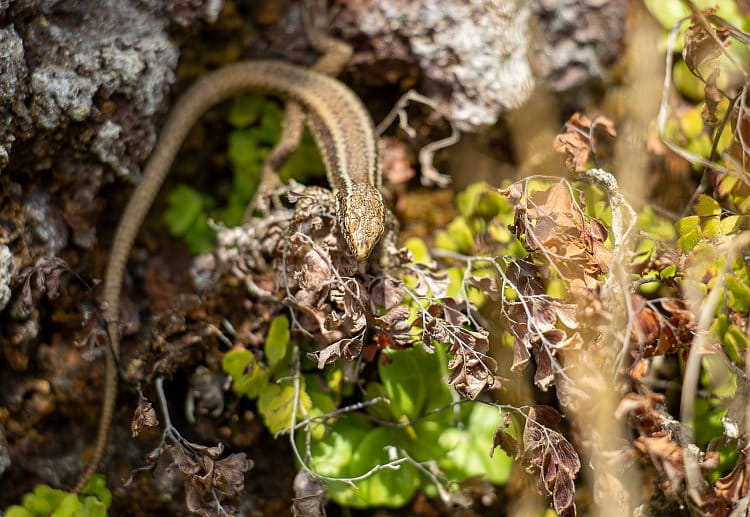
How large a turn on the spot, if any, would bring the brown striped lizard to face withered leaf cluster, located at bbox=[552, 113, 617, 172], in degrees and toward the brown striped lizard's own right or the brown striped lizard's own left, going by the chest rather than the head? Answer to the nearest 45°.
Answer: approximately 45° to the brown striped lizard's own left

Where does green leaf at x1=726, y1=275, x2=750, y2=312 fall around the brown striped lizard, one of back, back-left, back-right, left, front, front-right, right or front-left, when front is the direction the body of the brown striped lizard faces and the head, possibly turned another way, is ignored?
front-left

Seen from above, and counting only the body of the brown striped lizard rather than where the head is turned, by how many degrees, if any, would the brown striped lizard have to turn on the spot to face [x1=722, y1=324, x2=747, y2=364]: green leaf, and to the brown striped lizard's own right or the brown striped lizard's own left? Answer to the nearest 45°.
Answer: approximately 45° to the brown striped lizard's own left

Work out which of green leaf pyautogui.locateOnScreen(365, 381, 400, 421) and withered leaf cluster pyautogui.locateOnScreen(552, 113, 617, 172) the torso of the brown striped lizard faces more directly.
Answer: the green leaf

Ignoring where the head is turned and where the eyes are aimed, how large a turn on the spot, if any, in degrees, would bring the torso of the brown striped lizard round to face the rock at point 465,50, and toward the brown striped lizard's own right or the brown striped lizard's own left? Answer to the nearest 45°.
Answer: approximately 90° to the brown striped lizard's own left

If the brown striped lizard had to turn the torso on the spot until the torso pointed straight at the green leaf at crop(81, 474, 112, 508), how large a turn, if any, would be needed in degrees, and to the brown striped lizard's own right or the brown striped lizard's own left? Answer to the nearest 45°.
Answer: approximately 45° to the brown striped lizard's own right

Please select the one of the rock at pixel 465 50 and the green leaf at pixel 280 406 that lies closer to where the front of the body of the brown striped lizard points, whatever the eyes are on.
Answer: the green leaf

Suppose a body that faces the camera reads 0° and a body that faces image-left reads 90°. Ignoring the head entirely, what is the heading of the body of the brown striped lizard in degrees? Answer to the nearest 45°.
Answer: approximately 0°

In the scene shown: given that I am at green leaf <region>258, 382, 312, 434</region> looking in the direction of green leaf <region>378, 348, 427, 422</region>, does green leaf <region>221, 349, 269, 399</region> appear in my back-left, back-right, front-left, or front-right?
back-left
